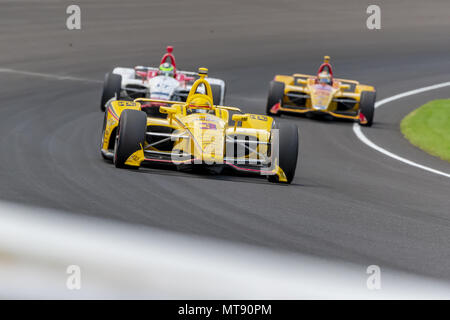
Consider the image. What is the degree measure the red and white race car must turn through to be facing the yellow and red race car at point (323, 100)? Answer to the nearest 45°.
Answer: approximately 135° to its left

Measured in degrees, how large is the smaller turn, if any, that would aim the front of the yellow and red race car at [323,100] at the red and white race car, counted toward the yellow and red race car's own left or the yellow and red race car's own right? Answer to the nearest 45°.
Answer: approximately 45° to the yellow and red race car's own right

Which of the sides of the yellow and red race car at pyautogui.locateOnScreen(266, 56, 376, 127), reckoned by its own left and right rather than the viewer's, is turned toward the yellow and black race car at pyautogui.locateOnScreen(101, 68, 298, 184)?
front

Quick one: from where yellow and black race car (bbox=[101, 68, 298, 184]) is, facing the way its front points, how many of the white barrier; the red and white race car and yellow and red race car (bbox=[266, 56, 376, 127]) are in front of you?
1

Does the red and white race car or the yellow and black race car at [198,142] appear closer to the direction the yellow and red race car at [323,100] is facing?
the yellow and black race car

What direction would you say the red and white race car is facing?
toward the camera

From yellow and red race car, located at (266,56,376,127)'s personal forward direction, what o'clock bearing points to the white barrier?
The white barrier is roughly at 12 o'clock from the yellow and red race car.

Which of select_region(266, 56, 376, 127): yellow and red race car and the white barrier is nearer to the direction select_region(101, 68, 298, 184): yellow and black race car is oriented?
the white barrier

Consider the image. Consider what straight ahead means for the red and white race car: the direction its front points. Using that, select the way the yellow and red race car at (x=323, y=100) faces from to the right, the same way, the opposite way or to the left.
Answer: the same way

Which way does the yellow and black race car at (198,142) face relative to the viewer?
toward the camera

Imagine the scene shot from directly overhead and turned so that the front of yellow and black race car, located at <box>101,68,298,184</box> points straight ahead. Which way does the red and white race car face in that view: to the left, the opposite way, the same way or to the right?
the same way

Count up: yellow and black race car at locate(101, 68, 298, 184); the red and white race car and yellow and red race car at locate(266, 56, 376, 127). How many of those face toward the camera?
3

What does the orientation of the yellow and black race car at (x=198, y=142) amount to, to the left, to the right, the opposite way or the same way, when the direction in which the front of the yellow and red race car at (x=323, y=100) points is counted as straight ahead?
the same way

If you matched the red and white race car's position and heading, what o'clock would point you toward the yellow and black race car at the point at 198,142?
The yellow and black race car is roughly at 12 o'clock from the red and white race car.

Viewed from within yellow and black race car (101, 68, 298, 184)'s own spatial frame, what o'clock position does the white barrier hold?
The white barrier is roughly at 12 o'clock from the yellow and black race car.

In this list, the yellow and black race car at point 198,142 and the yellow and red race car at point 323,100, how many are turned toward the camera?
2
